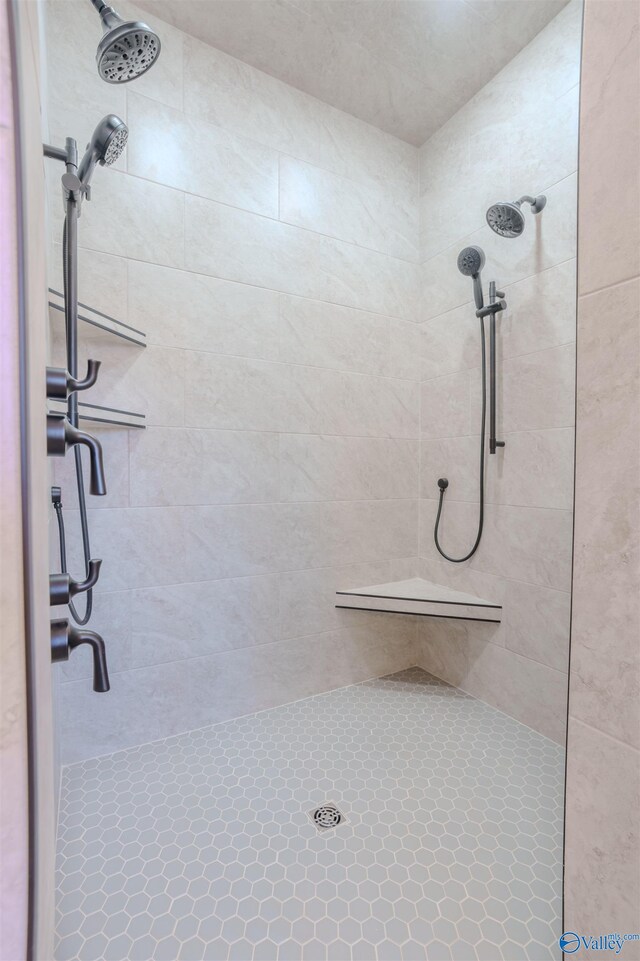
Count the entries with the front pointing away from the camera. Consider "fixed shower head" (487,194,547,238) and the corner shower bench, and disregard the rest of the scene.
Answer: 0

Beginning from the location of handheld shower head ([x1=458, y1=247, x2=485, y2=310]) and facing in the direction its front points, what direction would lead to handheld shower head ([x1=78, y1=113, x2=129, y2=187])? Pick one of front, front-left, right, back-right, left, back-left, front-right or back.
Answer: front

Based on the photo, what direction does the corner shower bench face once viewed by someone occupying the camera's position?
facing the viewer

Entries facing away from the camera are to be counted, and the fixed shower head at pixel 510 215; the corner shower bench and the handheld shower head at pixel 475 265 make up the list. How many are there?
0

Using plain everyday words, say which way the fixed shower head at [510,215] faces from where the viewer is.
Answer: facing the viewer and to the left of the viewer

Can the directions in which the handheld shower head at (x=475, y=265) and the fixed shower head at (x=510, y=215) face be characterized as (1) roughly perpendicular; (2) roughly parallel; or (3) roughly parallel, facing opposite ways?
roughly parallel

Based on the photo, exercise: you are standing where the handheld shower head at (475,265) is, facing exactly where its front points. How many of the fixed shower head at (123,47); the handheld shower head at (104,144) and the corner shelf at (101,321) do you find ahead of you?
3

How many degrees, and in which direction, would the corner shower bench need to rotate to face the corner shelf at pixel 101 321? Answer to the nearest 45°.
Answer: approximately 45° to its right

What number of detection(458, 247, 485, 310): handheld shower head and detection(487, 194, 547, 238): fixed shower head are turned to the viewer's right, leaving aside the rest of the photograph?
0

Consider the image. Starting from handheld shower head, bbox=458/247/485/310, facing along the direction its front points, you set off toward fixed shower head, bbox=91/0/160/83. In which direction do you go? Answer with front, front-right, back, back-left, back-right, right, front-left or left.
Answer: front

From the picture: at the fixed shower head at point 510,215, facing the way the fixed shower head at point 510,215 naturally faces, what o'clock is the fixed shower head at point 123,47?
the fixed shower head at point 123,47 is roughly at 12 o'clock from the fixed shower head at point 510,215.

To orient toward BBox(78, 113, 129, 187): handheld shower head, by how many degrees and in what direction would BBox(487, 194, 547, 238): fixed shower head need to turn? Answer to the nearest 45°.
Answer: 0° — it already faces it

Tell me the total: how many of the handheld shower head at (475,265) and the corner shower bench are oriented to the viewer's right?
0
